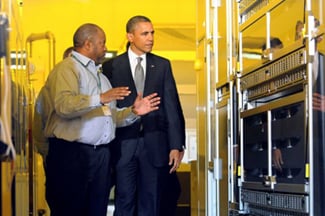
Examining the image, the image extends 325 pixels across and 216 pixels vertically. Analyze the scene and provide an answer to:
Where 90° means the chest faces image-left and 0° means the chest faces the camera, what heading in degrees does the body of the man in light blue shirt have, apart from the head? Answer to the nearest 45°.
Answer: approximately 315°

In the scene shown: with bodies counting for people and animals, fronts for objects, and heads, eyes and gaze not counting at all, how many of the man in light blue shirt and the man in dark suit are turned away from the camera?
0

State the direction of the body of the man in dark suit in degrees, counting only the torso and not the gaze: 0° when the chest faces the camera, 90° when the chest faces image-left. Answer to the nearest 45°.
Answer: approximately 0°

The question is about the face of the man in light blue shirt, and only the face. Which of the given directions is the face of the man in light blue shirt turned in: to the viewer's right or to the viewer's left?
to the viewer's right

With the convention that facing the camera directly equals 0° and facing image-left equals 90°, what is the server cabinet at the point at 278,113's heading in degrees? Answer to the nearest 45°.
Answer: approximately 45°

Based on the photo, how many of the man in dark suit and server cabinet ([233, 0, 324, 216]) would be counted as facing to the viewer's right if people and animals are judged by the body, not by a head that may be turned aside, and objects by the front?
0
